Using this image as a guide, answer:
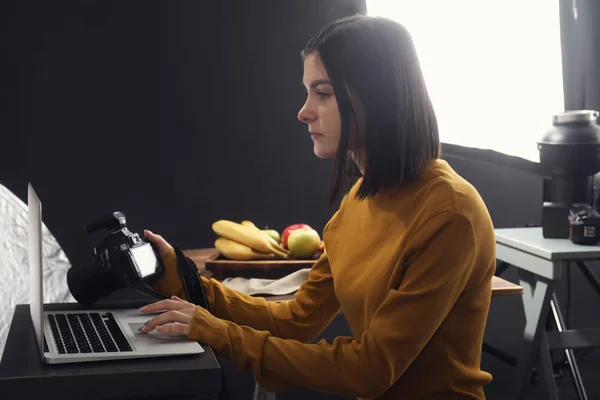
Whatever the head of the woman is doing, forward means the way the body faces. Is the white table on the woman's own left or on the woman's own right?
on the woman's own right

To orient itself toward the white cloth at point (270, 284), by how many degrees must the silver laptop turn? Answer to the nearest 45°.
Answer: approximately 45° to its left

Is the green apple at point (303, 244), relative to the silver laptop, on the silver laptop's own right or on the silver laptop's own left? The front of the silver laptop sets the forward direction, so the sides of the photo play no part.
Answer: on the silver laptop's own left

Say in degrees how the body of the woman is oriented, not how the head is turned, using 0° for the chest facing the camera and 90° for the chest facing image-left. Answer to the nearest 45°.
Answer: approximately 90°

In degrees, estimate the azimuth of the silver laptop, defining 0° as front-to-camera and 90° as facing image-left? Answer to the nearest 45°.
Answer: approximately 270°

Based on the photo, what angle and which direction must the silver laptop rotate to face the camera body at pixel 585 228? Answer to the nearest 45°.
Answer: approximately 45° to its left

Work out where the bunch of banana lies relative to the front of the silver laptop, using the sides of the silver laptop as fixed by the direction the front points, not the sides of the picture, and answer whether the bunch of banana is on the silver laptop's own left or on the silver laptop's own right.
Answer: on the silver laptop's own left

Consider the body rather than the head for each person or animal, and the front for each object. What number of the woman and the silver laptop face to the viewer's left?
1

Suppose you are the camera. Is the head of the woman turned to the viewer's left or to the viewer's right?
to the viewer's left

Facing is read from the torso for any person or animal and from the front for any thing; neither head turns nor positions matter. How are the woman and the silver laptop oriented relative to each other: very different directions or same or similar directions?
very different directions
